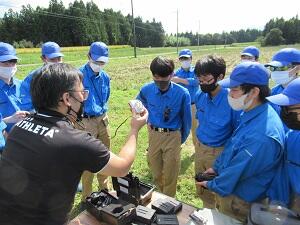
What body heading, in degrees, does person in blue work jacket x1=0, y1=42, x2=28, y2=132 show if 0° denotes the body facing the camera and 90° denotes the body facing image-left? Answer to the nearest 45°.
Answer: approximately 315°

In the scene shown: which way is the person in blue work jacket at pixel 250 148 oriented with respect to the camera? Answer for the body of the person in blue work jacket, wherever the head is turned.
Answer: to the viewer's left

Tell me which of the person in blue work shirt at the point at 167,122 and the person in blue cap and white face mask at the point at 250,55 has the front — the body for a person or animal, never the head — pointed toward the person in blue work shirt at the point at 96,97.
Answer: the person in blue cap and white face mask at the point at 250,55

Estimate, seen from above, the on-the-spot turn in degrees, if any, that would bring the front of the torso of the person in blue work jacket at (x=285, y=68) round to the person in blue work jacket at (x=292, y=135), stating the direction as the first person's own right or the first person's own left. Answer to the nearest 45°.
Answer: approximately 45° to the first person's own left

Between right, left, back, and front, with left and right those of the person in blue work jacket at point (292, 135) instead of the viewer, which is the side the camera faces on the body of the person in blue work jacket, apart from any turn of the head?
left

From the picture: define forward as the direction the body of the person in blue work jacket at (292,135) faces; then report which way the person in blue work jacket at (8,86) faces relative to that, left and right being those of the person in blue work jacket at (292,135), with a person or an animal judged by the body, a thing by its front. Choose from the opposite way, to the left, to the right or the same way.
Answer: the opposite way

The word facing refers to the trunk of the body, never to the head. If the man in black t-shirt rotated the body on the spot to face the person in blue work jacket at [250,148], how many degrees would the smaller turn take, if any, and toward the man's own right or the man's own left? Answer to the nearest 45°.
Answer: approximately 45° to the man's own right

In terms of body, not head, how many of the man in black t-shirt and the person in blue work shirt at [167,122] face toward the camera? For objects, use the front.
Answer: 1

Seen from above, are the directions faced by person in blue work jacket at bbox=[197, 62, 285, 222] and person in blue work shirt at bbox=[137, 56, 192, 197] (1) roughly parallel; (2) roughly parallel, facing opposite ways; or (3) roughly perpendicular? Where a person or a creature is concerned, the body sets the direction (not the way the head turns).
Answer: roughly perpendicular

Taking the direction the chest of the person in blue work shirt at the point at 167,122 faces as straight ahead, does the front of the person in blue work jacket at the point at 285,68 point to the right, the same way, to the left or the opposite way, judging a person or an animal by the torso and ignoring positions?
to the right

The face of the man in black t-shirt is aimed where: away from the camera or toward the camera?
away from the camera

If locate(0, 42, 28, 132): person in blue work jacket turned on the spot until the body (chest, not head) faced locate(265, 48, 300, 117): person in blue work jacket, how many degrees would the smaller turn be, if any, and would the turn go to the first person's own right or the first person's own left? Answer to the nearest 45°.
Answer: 0° — they already face them
